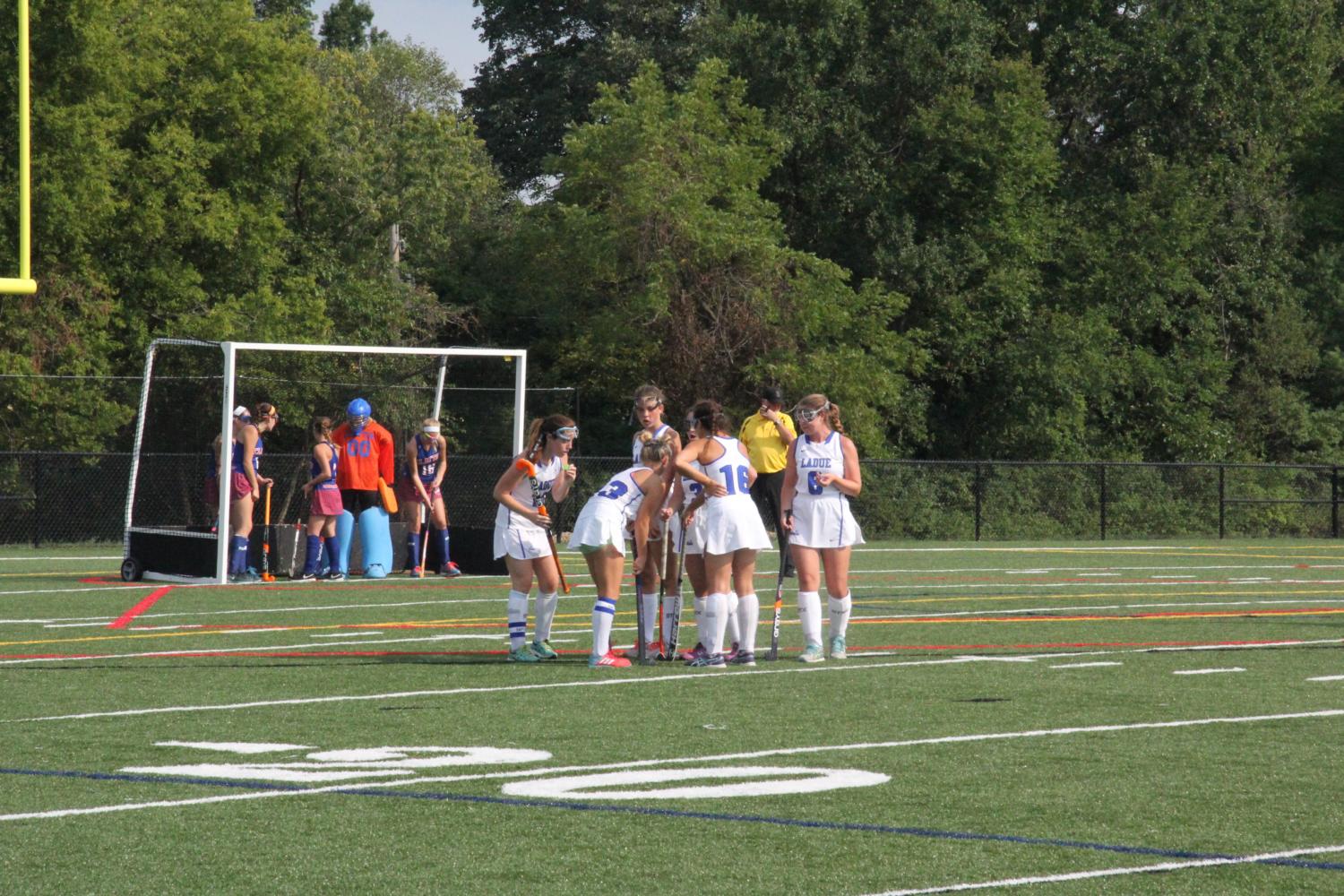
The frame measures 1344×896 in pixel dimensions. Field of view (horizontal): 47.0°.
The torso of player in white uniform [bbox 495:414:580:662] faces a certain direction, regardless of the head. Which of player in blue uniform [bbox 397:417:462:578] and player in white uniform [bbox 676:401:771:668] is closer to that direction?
the player in white uniform

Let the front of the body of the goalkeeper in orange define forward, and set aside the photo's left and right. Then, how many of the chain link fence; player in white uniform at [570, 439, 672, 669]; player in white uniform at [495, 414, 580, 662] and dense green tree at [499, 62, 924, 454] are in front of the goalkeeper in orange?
2

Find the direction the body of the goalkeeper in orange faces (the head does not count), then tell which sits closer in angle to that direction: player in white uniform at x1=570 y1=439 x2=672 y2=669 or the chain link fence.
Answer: the player in white uniform

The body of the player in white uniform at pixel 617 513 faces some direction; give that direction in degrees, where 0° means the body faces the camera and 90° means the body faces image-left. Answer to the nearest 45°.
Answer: approximately 225°

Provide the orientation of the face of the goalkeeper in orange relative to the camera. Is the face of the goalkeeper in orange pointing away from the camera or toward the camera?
toward the camera

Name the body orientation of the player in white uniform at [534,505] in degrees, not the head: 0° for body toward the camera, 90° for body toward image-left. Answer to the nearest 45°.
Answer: approximately 315°

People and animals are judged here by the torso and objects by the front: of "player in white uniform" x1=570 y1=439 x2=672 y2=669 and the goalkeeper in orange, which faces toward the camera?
the goalkeeper in orange

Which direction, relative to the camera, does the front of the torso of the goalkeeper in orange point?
toward the camera

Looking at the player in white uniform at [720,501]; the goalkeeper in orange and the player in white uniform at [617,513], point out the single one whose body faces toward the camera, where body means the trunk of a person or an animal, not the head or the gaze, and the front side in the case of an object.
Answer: the goalkeeper in orange

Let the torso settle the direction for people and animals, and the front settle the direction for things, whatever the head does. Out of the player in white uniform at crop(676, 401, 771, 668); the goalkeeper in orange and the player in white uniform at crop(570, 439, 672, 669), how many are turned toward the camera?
1

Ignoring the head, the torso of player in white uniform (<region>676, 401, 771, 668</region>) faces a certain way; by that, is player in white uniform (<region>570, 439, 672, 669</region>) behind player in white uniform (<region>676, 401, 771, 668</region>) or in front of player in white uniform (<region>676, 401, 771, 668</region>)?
in front

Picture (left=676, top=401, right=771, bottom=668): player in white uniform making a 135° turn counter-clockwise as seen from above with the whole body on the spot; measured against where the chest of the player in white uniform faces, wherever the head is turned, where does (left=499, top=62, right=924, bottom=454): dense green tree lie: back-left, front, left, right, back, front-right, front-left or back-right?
back

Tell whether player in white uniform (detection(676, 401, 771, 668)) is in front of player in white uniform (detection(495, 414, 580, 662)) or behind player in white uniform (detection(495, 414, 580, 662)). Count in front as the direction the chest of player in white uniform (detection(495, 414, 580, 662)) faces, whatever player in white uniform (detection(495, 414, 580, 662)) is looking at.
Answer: in front

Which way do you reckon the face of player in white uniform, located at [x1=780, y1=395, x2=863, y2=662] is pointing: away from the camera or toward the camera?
toward the camera

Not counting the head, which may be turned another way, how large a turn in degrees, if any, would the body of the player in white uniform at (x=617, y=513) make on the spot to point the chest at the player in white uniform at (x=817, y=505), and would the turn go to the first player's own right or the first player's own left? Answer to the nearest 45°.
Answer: approximately 45° to the first player's own right

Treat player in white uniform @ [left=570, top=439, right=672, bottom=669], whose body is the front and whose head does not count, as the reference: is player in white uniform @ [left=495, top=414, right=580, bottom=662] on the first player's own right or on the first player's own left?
on the first player's own left

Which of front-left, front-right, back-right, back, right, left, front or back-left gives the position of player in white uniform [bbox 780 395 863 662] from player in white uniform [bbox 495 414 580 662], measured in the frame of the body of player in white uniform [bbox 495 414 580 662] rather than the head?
front-left
